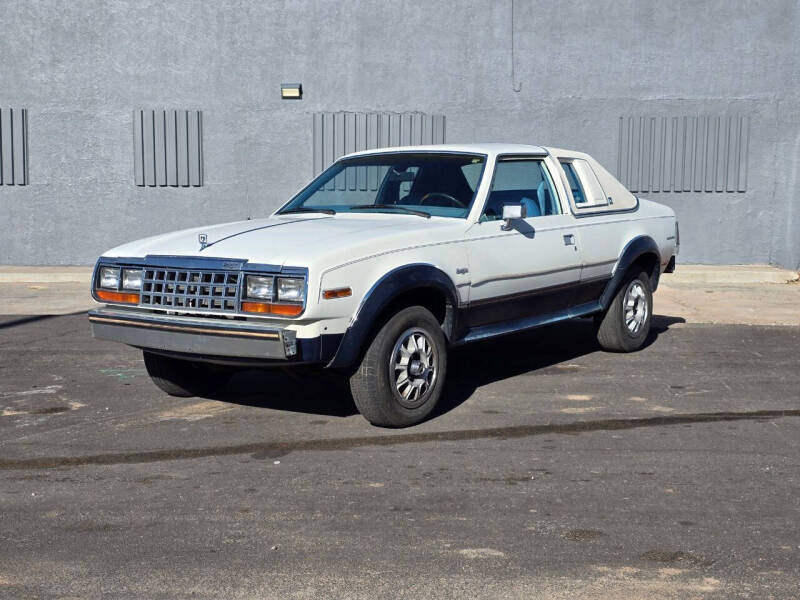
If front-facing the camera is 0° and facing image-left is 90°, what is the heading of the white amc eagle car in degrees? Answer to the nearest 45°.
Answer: approximately 45°

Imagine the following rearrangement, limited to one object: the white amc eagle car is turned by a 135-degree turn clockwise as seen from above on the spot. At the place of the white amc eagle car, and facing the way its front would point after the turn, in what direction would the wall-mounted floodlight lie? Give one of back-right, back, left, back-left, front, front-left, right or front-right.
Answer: front
